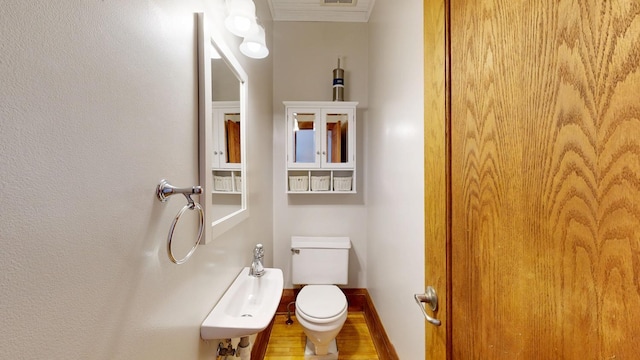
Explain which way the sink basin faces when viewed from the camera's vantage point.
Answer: facing to the right of the viewer

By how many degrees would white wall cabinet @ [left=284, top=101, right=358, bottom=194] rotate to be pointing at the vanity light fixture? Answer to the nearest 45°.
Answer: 0° — it already faces it

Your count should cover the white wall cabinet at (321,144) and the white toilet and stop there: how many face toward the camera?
2

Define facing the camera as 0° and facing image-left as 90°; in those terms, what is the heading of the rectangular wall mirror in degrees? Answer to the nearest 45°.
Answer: approximately 270°

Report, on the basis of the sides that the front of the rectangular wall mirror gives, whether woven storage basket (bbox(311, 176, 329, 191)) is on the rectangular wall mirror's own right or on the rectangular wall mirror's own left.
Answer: on the rectangular wall mirror's own left

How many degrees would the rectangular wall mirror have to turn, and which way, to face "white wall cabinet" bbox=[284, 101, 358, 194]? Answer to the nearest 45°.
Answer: approximately 45° to its left

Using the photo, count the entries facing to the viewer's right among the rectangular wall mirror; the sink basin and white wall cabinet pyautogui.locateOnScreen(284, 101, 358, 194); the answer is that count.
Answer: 2
